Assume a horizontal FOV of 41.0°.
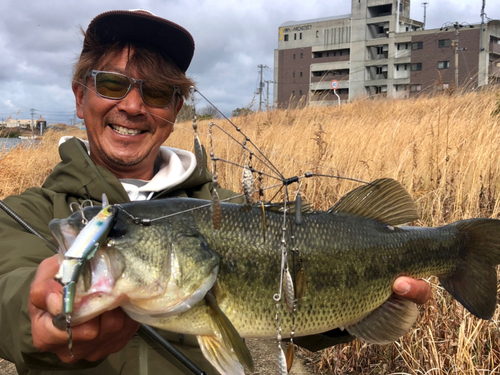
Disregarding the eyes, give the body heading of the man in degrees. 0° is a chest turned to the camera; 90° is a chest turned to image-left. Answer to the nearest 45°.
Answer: approximately 0°
